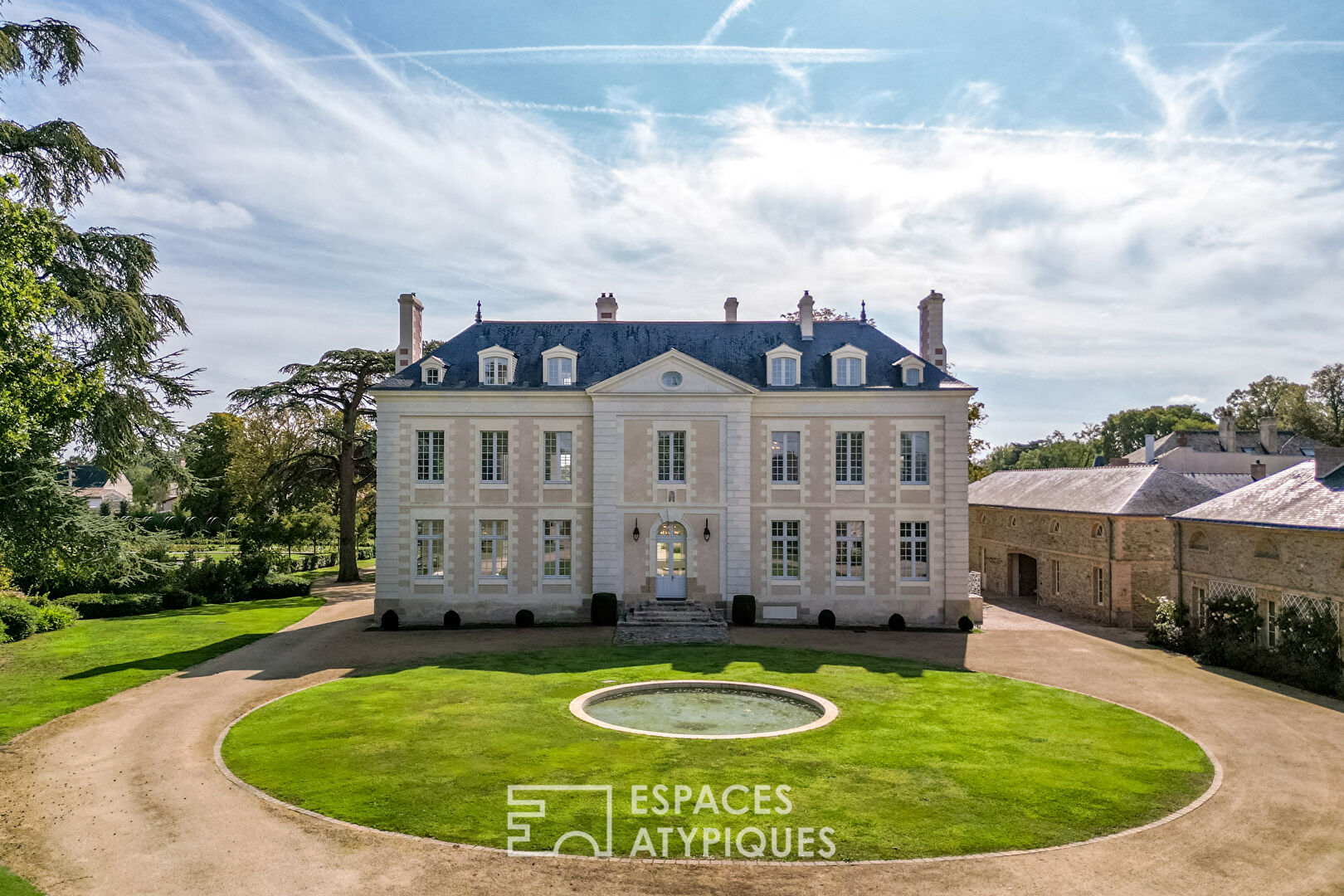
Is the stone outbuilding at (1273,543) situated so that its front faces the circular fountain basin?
yes

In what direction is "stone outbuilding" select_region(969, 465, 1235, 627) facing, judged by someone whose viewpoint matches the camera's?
facing the viewer and to the left of the viewer

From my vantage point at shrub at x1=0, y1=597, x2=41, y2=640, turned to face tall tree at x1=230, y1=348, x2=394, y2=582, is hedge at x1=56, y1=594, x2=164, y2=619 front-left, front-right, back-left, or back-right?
front-left

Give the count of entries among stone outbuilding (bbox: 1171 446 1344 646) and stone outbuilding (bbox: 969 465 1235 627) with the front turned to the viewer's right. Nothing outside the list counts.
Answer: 0

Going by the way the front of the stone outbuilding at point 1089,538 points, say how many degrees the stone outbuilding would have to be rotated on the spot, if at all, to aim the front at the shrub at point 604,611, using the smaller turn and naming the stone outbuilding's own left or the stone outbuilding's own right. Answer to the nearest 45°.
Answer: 0° — it already faces it

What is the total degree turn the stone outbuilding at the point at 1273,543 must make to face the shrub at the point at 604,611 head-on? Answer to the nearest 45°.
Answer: approximately 45° to its right

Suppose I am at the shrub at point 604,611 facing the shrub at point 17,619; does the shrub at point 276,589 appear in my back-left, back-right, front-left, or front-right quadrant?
front-right

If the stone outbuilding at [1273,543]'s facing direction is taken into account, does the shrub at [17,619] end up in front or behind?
in front

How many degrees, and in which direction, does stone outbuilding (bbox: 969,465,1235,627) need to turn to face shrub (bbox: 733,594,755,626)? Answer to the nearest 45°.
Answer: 0° — it already faces it

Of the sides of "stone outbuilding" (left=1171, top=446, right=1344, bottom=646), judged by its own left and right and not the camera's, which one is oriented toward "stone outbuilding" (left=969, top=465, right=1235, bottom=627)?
right

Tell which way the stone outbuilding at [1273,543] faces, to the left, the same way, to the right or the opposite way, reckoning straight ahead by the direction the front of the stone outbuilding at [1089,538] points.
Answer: the same way

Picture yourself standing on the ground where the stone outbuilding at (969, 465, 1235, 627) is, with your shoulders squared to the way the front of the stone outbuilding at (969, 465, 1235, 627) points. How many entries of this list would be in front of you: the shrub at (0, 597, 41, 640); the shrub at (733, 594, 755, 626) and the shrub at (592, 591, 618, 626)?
3
